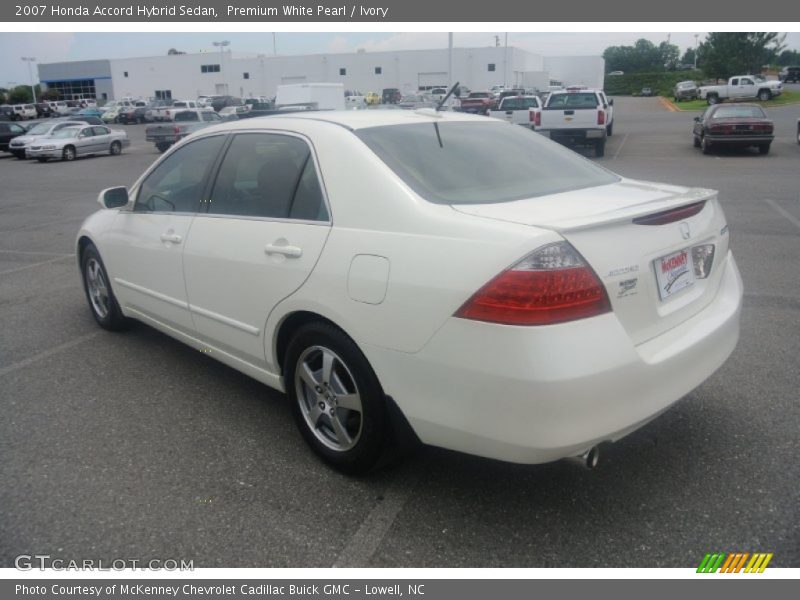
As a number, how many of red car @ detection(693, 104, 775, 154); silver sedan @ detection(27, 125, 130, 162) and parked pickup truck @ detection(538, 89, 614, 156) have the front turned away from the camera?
2

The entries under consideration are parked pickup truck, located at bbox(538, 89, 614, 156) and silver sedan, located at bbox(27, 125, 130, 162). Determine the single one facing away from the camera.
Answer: the parked pickup truck

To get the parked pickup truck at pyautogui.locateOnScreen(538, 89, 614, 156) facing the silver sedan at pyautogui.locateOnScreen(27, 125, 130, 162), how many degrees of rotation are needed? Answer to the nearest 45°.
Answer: approximately 90° to its left

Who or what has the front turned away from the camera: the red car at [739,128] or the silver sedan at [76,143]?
the red car

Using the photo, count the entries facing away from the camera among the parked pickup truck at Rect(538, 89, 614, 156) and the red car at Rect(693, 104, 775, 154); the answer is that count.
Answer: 2

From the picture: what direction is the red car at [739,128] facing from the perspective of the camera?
away from the camera

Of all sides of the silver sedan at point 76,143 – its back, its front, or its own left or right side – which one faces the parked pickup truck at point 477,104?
back

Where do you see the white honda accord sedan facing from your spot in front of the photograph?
facing away from the viewer and to the left of the viewer

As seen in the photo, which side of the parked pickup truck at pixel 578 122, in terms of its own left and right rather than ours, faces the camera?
back

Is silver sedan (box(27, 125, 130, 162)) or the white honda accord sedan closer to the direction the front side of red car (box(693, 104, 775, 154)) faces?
the silver sedan

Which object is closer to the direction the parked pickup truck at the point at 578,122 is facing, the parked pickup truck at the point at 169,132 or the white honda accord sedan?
the parked pickup truck

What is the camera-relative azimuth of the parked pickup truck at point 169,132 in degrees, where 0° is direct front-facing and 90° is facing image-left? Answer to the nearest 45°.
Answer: approximately 225°
